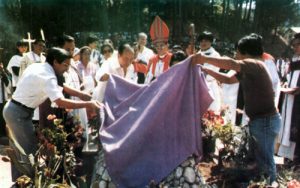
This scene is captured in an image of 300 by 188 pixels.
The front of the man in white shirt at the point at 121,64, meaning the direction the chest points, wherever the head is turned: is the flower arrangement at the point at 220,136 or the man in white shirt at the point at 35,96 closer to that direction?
the flower arrangement

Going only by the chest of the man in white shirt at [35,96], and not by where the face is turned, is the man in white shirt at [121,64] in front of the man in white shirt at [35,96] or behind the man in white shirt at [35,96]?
in front

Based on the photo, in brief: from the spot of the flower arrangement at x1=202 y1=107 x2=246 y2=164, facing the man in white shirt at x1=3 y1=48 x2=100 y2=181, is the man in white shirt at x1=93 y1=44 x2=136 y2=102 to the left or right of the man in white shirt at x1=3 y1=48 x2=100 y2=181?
right

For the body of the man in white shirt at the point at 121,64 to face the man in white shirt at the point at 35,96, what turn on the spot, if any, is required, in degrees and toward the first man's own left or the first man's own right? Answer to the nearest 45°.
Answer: approximately 90° to the first man's own right

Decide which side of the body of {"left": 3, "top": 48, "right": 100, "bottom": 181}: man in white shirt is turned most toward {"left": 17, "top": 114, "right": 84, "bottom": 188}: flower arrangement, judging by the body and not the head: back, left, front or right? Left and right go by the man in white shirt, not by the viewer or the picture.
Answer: right

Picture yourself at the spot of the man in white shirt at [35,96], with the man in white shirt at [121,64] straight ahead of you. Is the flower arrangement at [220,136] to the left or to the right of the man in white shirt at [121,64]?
right

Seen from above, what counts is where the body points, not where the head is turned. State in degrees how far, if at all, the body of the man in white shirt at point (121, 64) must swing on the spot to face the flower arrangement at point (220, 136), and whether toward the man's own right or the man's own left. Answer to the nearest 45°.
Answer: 0° — they already face it

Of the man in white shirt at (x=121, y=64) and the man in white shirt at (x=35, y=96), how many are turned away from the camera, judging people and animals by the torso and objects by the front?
0

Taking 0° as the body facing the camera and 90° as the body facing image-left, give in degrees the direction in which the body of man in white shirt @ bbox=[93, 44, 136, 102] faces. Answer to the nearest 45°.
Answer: approximately 315°

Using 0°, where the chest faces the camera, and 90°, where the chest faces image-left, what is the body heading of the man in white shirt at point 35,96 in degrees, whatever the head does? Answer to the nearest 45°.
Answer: approximately 270°

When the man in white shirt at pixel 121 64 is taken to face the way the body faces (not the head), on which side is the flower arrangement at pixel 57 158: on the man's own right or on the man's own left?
on the man's own right

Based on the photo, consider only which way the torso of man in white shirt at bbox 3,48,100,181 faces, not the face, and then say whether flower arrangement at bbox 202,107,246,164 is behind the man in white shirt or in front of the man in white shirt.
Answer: in front
